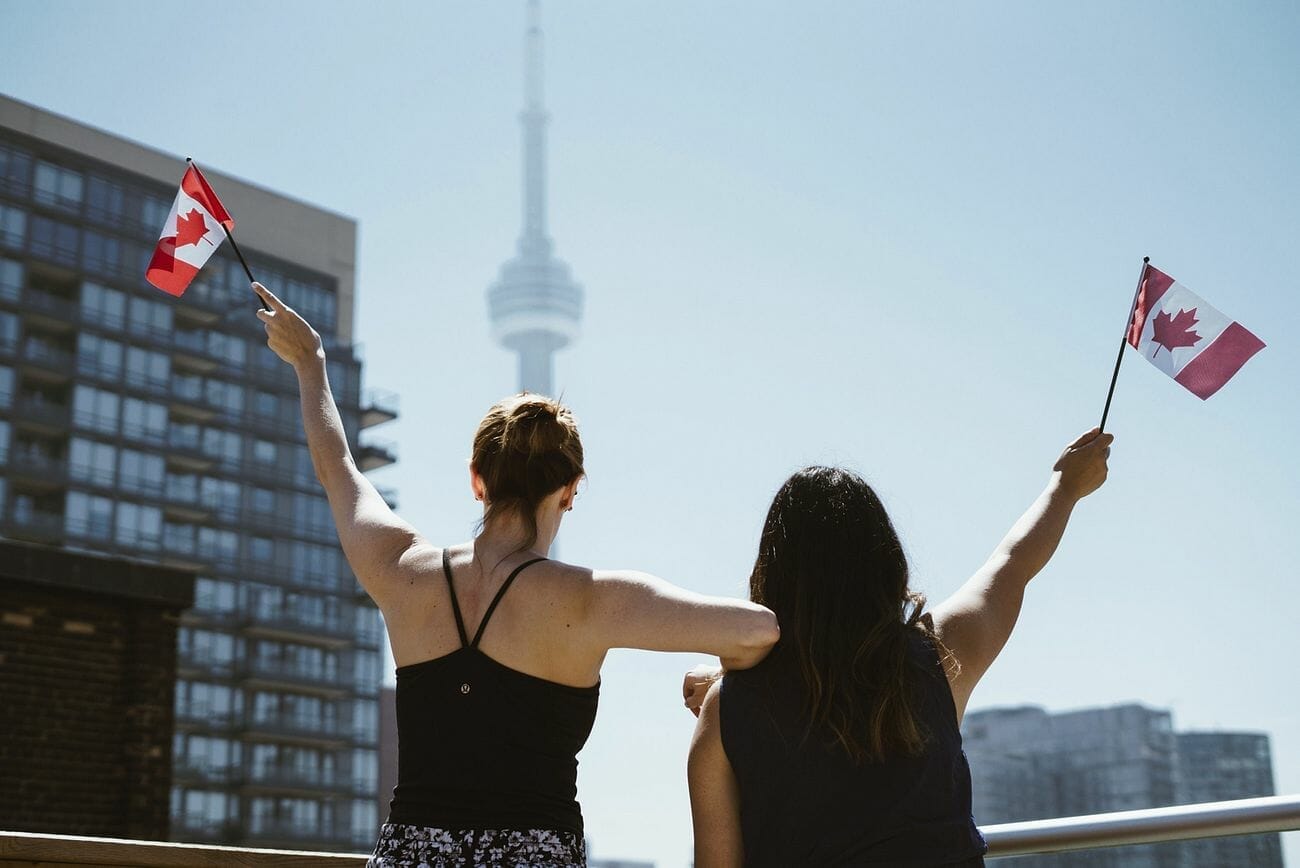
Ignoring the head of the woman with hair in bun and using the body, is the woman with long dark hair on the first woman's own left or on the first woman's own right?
on the first woman's own right

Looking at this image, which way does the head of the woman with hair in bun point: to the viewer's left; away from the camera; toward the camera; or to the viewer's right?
away from the camera

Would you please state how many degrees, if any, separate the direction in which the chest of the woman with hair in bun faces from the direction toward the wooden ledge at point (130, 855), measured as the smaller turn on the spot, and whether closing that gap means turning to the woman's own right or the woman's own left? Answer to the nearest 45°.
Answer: approximately 45° to the woman's own left

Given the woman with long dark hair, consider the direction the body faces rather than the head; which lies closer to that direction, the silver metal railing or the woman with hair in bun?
the silver metal railing

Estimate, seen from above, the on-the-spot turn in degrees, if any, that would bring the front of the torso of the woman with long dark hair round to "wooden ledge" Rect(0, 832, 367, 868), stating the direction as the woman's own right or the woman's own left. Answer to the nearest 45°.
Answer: approximately 90° to the woman's own left

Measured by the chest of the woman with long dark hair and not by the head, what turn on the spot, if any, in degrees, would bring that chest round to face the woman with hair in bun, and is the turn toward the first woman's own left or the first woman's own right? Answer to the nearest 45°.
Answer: approximately 90° to the first woman's own left

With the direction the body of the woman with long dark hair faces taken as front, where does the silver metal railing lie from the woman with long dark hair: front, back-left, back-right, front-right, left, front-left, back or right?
front-right

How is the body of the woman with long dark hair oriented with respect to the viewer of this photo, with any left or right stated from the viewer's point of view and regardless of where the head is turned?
facing away from the viewer

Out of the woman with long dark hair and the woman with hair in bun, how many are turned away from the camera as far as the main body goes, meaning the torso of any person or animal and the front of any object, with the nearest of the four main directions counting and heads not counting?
2

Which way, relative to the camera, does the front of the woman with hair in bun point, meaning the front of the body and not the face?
away from the camera

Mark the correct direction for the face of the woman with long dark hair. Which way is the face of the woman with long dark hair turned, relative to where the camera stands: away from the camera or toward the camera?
away from the camera
